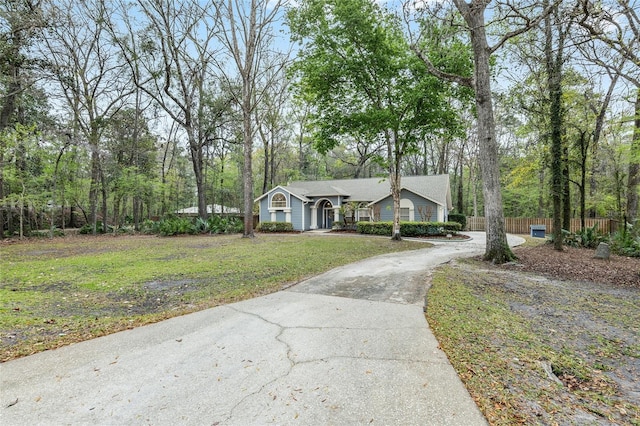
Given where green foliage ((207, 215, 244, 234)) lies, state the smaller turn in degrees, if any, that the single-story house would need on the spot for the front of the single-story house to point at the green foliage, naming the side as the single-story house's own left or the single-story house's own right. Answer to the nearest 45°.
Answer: approximately 45° to the single-story house's own right

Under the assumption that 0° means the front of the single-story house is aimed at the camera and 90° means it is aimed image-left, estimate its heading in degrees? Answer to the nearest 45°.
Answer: approximately 0°

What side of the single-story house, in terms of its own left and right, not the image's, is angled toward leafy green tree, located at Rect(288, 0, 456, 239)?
front

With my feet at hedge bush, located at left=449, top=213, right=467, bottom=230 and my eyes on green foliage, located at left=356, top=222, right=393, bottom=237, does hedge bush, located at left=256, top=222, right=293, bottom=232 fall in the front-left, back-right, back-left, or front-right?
front-right

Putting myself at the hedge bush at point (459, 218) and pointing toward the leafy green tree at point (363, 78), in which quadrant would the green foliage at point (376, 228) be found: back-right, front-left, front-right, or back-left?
front-right

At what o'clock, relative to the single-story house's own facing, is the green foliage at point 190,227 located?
The green foliage is roughly at 2 o'clock from the single-story house.

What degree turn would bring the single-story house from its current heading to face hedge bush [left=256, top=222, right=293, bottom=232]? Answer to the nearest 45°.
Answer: approximately 90° to its right

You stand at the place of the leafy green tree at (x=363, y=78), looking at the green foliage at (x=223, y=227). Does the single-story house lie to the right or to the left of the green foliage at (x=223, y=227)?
right

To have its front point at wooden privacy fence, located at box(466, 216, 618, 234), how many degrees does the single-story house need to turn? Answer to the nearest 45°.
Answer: approximately 90° to its left

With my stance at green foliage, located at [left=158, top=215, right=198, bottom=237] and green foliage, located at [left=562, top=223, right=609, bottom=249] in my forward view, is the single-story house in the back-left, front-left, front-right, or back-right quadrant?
front-left

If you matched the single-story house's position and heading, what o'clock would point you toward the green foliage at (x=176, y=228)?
The green foliage is roughly at 2 o'clock from the single-story house.

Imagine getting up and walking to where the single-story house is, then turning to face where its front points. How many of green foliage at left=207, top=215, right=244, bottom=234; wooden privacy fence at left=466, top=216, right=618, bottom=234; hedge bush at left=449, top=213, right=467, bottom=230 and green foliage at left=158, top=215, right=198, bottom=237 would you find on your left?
2

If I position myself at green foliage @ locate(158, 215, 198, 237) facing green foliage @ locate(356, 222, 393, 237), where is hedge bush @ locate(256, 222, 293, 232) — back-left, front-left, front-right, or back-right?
front-left

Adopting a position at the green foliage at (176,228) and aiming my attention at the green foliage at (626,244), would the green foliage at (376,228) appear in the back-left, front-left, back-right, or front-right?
front-left
